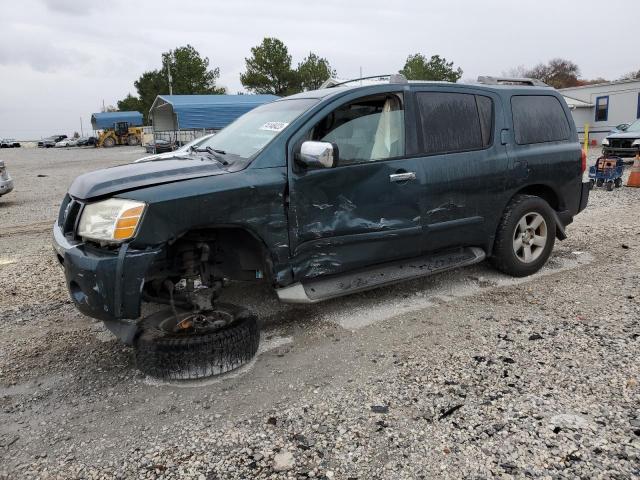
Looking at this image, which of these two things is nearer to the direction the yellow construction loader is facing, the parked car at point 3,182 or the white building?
the parked car

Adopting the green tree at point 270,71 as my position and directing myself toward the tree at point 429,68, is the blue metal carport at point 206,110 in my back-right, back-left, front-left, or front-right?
back-right

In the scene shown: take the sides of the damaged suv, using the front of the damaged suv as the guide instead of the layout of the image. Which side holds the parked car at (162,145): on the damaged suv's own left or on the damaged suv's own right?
on the damaged suv's own right

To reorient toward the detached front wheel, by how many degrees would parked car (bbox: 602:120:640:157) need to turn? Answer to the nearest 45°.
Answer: approximately 45° to its left

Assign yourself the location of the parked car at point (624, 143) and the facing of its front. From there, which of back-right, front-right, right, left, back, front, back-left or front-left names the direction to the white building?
back-right

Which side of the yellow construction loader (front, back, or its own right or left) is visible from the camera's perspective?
left
